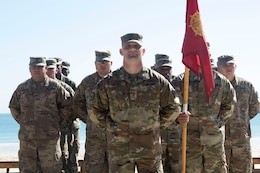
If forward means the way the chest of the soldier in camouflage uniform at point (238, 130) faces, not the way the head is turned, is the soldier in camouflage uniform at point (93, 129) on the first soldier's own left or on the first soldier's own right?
on the first soldier's own right

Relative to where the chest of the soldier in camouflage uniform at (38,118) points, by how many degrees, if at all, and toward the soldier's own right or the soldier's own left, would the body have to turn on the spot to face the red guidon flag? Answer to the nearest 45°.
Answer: approximately 45° to the soldier's own left

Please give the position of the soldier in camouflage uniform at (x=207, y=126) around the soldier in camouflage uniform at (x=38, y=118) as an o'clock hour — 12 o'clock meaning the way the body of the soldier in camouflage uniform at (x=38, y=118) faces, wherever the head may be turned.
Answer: the soldier in camouflage uniform at (x=207, y=126) is roughly at 10 o'clock from the soldier in camouflage uniform at (x=38, y=118).
